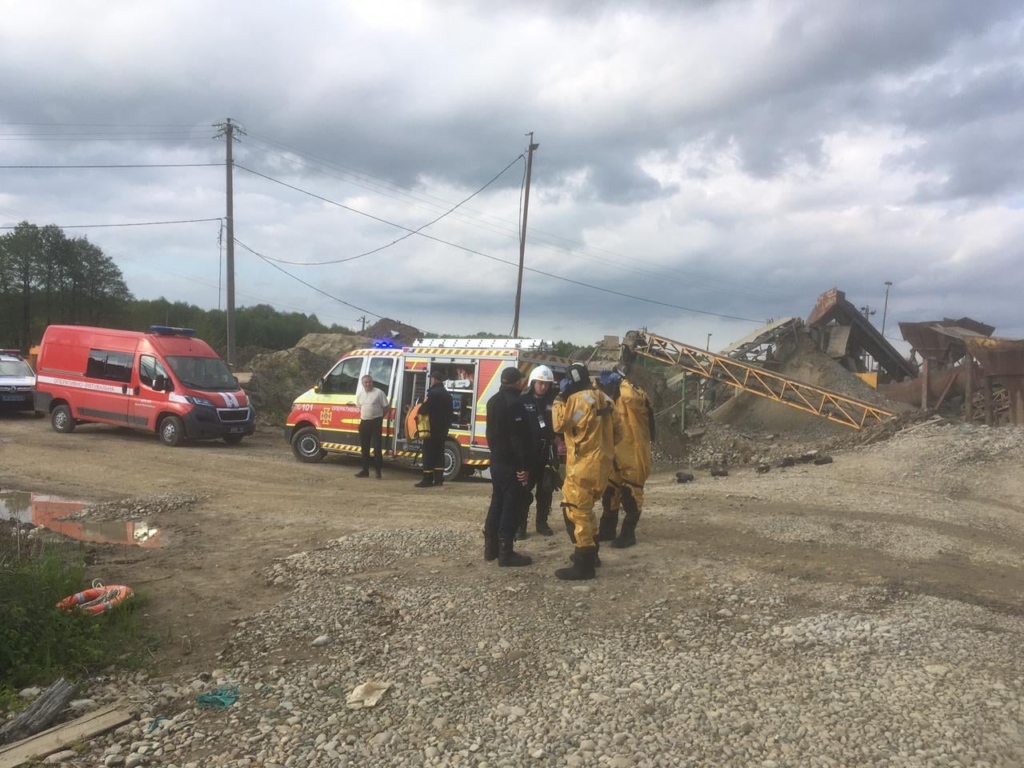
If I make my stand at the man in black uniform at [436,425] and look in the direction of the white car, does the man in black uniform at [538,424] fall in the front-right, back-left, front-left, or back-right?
back-left

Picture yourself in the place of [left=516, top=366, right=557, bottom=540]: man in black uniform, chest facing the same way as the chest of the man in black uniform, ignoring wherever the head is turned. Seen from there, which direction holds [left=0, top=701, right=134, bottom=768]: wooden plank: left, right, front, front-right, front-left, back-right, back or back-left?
front-right

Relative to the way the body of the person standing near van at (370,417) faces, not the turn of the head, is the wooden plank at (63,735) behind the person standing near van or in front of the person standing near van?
in front

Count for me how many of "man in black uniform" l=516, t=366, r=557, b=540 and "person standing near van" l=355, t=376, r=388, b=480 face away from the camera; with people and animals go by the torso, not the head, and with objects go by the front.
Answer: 0

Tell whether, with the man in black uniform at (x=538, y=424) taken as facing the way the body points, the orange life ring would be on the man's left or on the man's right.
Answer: on the man's right

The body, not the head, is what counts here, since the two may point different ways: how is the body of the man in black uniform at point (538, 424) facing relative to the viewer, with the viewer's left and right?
facing the viewer

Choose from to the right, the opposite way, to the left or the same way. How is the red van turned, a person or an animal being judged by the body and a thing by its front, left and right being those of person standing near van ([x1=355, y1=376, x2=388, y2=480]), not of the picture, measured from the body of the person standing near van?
to the left

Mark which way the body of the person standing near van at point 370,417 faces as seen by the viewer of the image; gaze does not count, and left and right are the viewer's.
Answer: facing the viewer and to the left of the viewer

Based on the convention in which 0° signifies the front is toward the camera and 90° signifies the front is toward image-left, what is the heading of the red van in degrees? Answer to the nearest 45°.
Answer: approximately 315°

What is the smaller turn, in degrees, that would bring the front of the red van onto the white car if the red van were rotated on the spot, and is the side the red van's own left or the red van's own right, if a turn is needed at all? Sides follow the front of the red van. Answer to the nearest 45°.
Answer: approximately 180°

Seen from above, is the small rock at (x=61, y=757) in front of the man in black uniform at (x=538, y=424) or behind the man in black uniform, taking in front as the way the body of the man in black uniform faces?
in front

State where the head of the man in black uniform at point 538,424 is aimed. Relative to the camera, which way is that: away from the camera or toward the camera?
toward the camera

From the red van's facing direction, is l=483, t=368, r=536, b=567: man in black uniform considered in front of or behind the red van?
in front

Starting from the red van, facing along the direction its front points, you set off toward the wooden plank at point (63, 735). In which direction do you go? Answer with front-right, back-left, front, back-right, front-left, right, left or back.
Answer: front-right

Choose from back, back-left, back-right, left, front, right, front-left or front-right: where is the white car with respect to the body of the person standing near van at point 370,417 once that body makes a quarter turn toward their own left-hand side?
back
